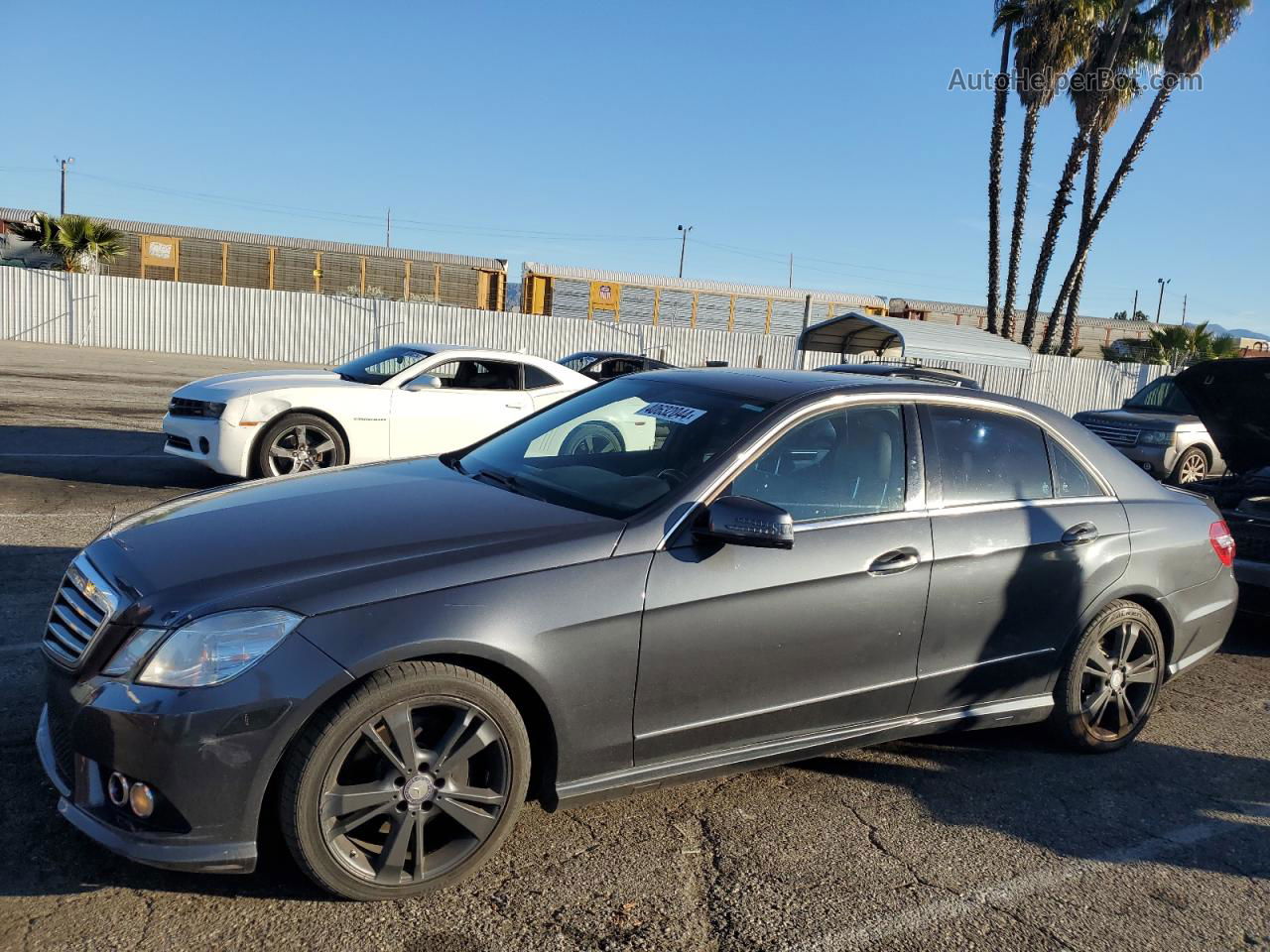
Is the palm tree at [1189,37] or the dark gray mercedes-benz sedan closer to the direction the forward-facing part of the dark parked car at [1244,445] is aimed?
the dark gray mercedes-benz sedan

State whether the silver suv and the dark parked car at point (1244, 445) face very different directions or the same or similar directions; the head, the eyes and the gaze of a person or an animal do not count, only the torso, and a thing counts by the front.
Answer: same or similar directions

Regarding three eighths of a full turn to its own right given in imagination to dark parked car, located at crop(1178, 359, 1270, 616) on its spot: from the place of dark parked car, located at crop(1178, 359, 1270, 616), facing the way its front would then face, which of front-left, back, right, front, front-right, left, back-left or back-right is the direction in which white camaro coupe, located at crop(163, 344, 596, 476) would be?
left

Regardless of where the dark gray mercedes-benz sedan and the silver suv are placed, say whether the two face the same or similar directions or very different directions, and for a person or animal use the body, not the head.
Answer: same or similar directions

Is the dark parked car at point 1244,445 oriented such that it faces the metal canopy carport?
no

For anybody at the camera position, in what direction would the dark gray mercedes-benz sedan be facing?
facing the viewer and to the left of the viewer

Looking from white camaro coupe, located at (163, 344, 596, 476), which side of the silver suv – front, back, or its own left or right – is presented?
front

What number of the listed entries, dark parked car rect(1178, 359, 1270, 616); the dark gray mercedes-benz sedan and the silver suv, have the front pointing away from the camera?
0

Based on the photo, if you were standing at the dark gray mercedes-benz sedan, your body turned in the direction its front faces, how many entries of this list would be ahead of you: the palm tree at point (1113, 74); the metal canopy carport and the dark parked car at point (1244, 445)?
0

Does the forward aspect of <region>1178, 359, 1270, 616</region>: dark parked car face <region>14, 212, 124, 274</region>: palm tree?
no

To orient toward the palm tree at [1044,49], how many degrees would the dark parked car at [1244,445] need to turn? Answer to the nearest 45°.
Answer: approximately 135° to its right

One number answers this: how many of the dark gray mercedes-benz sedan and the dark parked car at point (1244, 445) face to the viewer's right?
0

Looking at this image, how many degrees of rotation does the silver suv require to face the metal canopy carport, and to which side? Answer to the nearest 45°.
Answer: approximately 90° to its right

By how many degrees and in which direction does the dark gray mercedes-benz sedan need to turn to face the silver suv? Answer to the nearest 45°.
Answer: approximately 180°

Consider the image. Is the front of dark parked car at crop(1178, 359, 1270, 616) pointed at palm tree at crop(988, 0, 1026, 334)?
no

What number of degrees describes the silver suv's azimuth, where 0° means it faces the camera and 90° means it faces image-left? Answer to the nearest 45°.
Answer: approximately 45°
